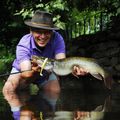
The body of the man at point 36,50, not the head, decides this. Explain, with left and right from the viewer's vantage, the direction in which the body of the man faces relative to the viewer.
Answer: facing the viewer

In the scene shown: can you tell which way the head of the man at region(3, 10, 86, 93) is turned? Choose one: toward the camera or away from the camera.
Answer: toward the camera
